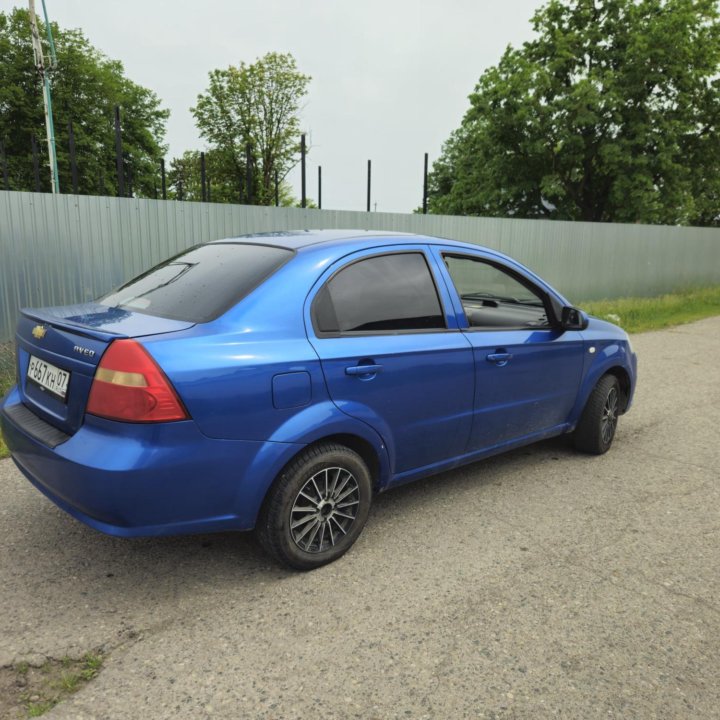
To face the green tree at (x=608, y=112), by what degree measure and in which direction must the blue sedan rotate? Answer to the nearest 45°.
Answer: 0° — it already faces it

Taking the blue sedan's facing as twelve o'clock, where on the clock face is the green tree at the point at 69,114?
The green tree is roughly at 10 o'clock from the blue sedan.

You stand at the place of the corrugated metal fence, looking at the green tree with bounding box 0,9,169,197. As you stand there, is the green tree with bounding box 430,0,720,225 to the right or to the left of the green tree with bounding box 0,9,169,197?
right

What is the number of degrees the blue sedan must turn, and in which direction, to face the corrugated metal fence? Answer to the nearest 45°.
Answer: approximately 90° to its left

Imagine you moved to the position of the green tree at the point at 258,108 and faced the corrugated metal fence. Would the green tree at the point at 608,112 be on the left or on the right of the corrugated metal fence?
left

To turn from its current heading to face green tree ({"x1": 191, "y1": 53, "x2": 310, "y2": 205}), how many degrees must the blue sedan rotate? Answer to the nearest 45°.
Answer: approximately 45° to its left

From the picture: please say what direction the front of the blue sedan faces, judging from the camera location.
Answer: facing away from the viewer and to the right of the viewer
